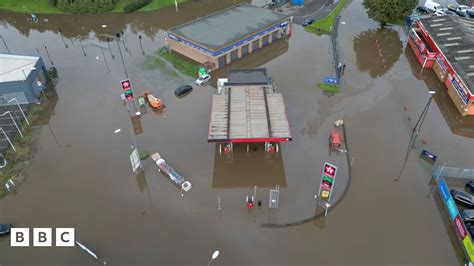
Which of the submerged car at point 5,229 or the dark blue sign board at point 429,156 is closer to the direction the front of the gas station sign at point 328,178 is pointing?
the submerged car

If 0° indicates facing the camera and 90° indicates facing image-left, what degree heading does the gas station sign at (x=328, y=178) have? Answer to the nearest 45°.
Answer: approximately 0°

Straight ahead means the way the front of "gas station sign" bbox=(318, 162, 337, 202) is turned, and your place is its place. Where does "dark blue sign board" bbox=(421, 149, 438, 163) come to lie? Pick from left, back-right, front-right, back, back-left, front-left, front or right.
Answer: back-left

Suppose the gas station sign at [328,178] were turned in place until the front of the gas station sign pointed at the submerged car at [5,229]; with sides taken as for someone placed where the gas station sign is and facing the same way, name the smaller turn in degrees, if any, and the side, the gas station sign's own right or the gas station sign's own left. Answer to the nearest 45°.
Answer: approximately 90° to the gas station sign's own right

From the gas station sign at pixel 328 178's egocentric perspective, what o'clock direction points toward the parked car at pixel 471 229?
The parked car is roughly at 9 o'clock from the gas station sign.

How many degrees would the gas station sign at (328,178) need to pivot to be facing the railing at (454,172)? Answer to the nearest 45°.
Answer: approximately 135° to its left

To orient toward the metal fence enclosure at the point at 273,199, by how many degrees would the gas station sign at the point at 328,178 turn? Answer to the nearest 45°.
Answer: approximately 90° to its right
